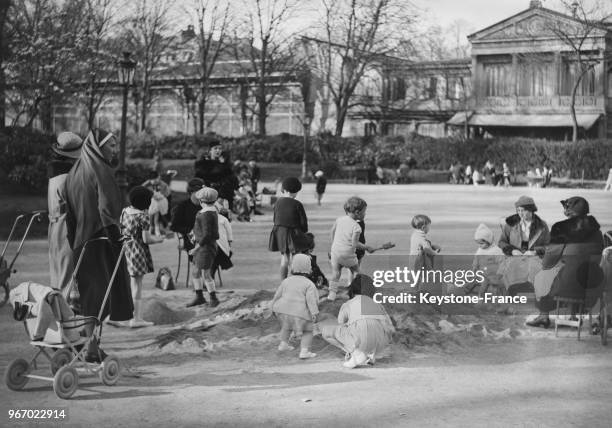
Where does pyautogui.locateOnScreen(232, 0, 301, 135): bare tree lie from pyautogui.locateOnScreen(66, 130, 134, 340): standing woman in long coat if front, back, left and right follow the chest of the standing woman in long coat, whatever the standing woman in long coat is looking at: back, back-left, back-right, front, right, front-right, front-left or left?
front-left

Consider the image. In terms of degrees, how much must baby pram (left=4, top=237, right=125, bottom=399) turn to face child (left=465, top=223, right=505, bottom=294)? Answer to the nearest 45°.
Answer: approximately 180°

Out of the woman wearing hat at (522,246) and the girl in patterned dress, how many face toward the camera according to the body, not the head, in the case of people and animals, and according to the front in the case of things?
1

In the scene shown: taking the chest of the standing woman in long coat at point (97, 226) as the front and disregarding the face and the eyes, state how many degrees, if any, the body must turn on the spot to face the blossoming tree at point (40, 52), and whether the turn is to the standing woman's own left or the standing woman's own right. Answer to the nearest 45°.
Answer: approximately 45° to the standing woman's own left

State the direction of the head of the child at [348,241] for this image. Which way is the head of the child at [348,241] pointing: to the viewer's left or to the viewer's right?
to the viewer's right

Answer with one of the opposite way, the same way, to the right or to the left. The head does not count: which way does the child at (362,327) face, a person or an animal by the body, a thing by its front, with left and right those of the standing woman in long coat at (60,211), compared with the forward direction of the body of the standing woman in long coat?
to the left

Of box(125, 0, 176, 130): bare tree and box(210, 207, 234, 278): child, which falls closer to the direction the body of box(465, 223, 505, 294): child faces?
the child

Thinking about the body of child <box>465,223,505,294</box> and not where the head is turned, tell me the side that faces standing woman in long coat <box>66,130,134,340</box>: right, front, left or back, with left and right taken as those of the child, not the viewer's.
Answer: front

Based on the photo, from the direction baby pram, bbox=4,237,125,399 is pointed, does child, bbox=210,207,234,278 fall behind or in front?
behind

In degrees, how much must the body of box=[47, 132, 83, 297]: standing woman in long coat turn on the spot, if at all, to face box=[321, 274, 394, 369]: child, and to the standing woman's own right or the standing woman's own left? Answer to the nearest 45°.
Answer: approximately 45° to the standing woman's own right

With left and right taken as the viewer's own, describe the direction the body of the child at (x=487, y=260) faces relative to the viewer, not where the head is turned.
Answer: facing the viewer and to the left of the viewer

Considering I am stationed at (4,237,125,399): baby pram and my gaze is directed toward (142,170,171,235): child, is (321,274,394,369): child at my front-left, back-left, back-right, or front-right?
front-right

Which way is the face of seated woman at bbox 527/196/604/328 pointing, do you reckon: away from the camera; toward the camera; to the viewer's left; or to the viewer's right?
to the viewer's left

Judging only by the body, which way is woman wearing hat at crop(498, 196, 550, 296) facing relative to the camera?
toward the camera

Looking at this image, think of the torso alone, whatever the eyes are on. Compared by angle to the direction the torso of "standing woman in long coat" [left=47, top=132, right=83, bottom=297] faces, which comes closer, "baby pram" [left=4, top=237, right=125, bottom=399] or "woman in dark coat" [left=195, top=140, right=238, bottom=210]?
the woman in dark coat

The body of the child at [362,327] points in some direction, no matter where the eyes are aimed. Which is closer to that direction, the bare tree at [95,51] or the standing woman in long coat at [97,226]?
the bare tree

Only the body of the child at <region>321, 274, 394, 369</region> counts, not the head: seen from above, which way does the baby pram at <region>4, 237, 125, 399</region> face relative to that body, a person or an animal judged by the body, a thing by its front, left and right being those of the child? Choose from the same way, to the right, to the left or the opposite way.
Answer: to the left

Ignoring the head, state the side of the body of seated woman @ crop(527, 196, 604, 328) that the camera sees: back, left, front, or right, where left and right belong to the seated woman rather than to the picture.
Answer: left

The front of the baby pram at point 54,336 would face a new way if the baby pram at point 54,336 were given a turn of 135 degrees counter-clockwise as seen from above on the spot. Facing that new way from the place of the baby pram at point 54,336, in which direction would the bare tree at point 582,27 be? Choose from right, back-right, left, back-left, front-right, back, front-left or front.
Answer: front-left

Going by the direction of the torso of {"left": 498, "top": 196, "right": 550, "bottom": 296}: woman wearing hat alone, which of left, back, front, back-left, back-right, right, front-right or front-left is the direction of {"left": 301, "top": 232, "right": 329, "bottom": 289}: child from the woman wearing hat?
right
